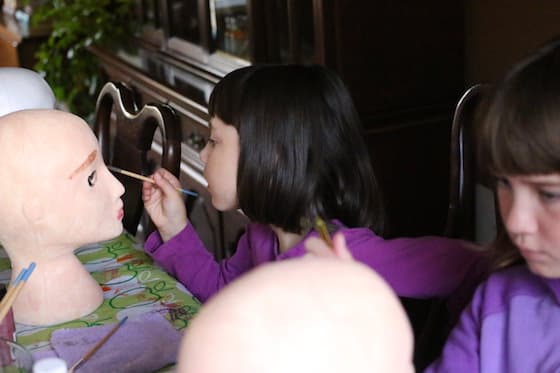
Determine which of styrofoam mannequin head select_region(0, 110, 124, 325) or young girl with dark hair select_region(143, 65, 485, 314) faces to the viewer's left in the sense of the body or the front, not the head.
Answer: the young girl with dark hair

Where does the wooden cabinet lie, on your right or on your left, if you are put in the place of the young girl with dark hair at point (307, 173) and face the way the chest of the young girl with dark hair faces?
on your right

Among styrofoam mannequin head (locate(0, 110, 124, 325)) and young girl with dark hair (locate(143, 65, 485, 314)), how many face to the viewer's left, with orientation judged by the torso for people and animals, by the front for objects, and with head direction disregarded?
1

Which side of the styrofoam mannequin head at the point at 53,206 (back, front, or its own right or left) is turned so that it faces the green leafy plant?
left

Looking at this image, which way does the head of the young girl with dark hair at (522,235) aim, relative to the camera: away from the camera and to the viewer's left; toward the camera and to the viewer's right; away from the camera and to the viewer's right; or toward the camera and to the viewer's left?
toward the camera and to the viewer's left

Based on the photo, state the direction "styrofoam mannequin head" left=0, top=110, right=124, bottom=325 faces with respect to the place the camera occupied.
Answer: facing to the right of the viewer

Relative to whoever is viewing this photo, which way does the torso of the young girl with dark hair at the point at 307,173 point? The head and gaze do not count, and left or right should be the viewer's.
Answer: facing to the left of the viewer

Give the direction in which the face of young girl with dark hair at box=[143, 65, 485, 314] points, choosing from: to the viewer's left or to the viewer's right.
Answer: to the viewer's left

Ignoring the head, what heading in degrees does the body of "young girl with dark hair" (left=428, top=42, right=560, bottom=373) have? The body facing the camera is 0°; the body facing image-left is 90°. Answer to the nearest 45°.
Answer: approximately 45°
